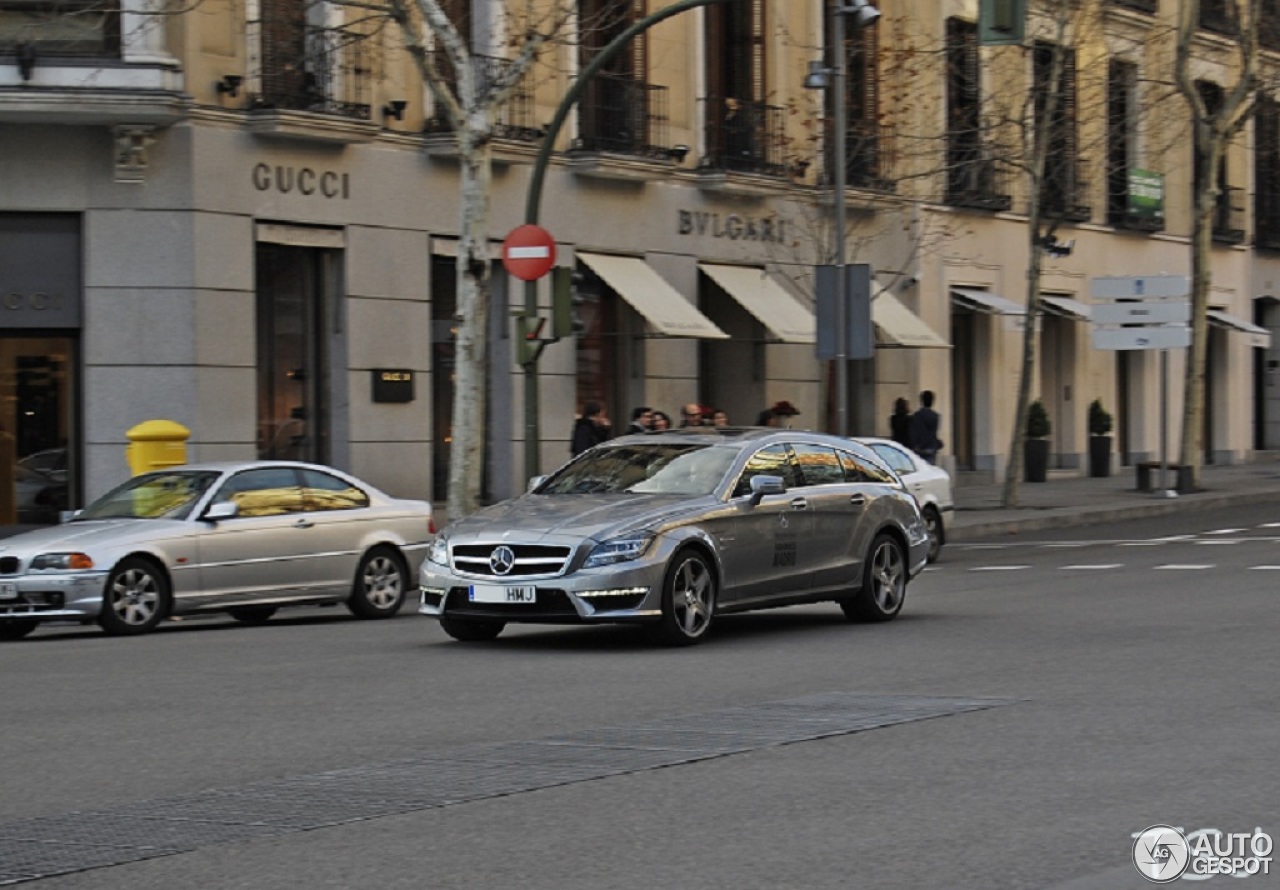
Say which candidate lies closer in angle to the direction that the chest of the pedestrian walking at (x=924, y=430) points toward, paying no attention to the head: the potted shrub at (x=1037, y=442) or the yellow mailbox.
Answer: the potted shrub

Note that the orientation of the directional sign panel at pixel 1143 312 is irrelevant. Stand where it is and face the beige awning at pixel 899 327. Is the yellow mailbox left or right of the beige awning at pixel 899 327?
left

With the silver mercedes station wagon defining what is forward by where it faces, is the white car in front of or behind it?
behind

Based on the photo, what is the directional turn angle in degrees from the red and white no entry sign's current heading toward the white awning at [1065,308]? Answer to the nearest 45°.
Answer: approximately 135° to its left

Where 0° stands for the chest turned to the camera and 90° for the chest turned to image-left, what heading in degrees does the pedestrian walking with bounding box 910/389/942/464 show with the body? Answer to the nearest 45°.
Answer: approximately 180°

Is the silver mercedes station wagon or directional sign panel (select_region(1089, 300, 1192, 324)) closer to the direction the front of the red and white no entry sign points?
the silver mercedes station wagon
